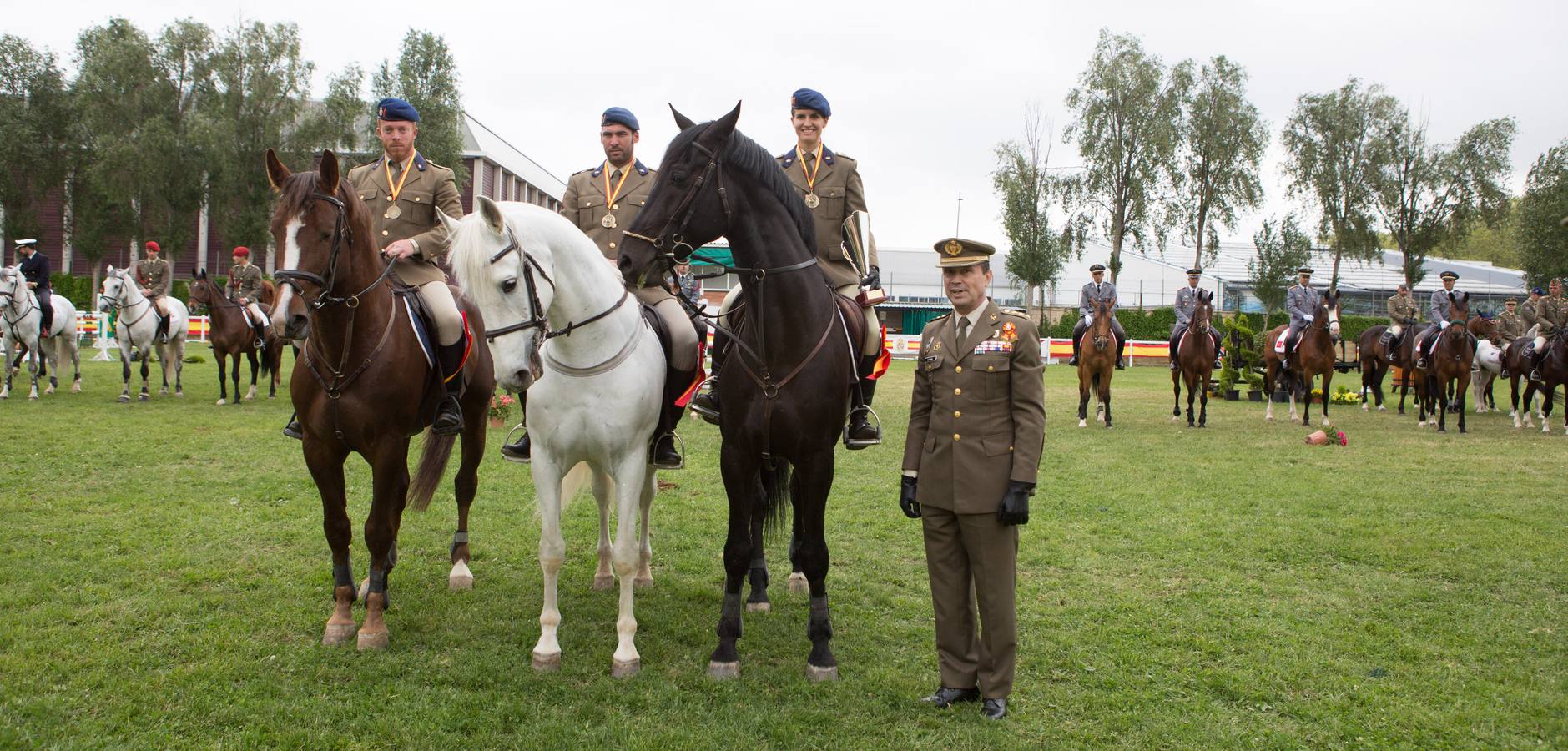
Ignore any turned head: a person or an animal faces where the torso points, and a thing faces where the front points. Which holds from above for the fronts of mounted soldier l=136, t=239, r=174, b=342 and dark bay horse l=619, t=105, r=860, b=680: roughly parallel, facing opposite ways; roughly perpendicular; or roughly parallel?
roughly parallel

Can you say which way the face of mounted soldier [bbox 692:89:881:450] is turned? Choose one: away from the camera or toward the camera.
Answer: toward the camera

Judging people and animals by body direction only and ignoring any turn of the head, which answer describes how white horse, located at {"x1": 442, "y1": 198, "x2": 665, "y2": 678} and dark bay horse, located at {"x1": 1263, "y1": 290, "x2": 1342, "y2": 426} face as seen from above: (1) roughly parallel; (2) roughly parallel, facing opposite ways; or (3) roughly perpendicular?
roughly parallel

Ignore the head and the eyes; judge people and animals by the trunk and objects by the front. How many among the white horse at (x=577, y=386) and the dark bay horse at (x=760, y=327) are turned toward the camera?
2

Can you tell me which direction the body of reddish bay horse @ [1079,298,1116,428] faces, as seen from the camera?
toward the camera

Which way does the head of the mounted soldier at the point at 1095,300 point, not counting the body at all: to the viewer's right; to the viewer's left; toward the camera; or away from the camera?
toward the camera

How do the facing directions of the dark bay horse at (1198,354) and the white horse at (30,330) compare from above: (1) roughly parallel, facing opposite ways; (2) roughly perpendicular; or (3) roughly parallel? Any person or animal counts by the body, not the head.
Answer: roughly parallel

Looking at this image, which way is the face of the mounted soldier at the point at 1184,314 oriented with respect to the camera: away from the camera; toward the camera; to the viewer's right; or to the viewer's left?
toward the camera

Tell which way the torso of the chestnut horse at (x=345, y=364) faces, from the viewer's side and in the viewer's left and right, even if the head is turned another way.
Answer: facing the viewer and to the left of the viewer

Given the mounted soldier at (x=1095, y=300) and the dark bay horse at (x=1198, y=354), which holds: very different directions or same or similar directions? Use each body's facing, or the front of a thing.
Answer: same or similar directions

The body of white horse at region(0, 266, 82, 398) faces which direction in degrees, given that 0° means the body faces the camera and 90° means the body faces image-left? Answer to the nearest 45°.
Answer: approximately 45°

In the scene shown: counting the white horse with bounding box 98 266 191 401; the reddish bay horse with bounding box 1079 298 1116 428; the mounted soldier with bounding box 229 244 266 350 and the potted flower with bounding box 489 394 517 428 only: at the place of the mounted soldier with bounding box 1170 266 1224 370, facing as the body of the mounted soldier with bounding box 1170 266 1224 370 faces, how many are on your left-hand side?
0

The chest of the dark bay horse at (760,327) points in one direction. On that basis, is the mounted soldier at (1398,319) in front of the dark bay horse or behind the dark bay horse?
behind

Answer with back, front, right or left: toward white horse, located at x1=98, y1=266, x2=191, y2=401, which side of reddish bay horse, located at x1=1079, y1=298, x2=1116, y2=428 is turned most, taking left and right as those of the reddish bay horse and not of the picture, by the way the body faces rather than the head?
right

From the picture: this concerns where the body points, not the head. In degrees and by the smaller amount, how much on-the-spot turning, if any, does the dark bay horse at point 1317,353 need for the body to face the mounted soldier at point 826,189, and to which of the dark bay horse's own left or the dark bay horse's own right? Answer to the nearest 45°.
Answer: approximately 45° to the dark bay horse's own right

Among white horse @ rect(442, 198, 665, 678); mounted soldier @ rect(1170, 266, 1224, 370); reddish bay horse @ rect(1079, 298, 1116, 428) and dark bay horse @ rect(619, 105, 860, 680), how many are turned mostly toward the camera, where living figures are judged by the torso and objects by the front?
4

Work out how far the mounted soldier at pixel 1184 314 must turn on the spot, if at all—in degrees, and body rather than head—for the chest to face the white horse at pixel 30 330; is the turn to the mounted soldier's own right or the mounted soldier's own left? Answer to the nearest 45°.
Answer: approximately 45° to the mounted soldier's own right

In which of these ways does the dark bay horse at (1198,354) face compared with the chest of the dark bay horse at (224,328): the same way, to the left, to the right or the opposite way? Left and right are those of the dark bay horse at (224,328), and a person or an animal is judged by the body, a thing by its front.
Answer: the same way

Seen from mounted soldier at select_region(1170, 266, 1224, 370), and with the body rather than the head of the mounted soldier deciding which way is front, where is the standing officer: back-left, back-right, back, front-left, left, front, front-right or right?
front
